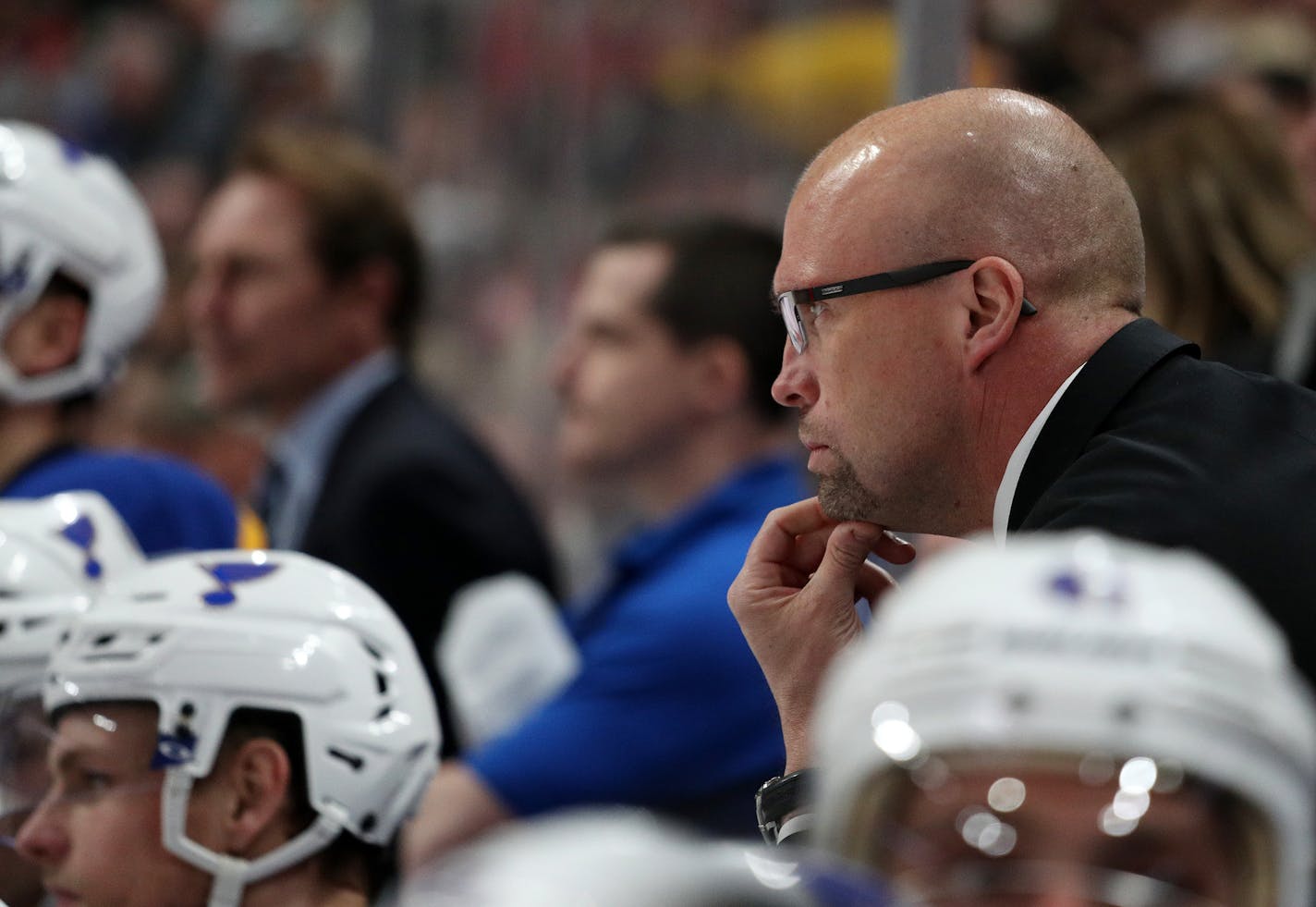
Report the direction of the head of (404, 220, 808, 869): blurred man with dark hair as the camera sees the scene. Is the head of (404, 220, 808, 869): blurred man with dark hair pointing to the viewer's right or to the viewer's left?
to the viewer's left

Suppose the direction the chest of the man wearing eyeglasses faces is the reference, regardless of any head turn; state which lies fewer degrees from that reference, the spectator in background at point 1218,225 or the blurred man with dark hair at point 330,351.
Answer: the blurred man with dark hair

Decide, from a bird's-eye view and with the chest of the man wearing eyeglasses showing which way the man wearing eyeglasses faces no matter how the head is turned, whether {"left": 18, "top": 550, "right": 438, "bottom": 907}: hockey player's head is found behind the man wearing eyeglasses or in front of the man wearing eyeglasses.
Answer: in front

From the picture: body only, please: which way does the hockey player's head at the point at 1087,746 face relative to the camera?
toward the camera

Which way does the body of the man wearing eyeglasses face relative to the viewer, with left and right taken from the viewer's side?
facing to the left of the viewer

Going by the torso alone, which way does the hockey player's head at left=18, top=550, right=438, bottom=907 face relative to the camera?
to the viewer's left

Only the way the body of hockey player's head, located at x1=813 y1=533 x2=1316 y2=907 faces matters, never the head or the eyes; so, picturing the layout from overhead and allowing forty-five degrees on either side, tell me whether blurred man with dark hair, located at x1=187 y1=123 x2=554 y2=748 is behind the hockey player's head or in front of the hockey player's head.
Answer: behind

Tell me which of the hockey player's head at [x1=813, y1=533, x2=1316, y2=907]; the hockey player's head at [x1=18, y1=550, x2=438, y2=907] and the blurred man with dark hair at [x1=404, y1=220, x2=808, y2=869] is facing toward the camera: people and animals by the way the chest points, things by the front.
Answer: the hockey player's head at [x1=813, y1=533, x2=1316, y2=907]

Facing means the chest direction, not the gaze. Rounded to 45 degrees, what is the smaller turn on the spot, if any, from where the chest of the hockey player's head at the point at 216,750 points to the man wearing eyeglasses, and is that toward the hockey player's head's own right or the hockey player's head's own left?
approximately 180°

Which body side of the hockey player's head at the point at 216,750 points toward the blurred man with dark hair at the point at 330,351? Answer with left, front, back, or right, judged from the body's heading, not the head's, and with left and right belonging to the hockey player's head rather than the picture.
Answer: right

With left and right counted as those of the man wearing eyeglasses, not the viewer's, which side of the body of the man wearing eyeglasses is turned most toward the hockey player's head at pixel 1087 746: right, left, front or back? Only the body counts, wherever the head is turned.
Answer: left

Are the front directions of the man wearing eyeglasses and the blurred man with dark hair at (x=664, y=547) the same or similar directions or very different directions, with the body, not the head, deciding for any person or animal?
same or similar directions

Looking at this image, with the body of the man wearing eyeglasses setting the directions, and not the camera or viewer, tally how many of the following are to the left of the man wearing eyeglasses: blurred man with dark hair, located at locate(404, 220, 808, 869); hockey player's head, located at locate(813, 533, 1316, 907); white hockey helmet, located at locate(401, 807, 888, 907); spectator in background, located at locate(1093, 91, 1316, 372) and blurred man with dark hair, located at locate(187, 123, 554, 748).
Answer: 2

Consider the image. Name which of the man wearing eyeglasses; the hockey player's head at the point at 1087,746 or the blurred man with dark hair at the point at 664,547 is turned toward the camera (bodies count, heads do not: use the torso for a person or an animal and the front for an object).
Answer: the hockey player's head

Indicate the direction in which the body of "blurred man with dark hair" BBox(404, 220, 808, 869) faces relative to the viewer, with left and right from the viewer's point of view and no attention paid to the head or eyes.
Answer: facing to the left of the viewer

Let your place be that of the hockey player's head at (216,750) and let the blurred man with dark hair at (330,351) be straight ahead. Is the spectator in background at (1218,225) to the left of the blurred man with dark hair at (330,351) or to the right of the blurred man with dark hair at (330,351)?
right

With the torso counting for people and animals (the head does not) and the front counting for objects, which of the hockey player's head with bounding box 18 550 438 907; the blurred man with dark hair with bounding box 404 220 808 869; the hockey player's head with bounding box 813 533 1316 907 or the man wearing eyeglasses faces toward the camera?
the hockey player's head with bounding box 813 533 1316 907
